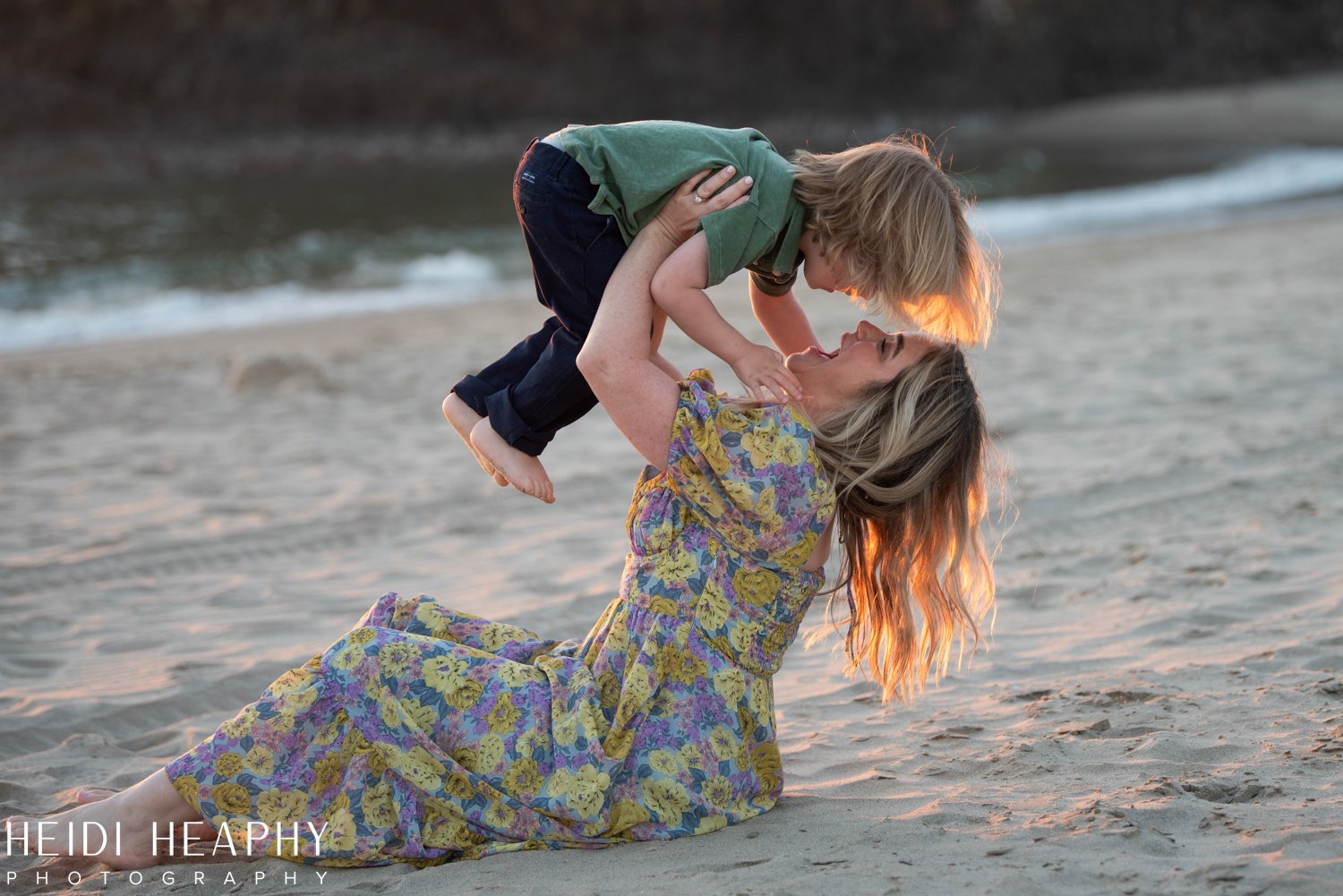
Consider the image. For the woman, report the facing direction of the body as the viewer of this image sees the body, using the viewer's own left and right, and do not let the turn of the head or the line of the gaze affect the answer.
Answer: facing to the left of the viewer
